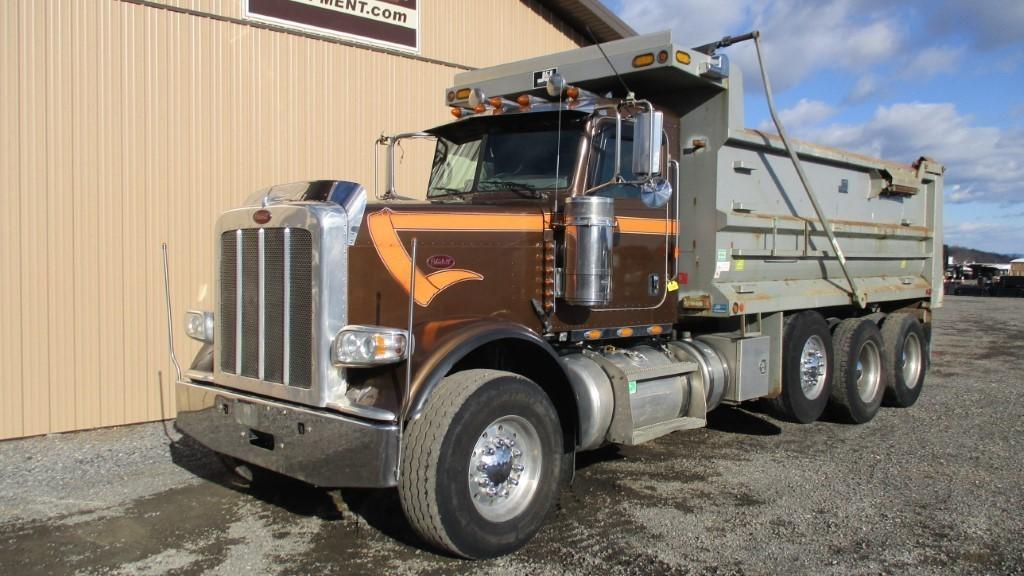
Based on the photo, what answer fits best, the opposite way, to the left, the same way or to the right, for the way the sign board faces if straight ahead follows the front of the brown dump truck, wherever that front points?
to the left

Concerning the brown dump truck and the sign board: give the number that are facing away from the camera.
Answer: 0

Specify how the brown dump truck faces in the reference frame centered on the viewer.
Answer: facing the viewer and to the left of the viewer

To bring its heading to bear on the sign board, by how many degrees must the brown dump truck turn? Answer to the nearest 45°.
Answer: approximately 90° to its right

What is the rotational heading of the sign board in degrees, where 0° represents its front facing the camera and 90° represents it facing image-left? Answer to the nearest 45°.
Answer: approximately 315°
